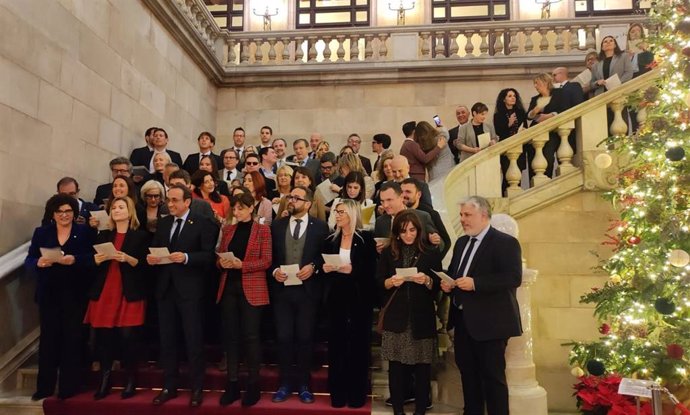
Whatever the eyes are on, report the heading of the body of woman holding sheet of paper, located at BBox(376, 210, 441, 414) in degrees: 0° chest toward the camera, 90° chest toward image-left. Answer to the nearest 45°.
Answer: approximately 0°

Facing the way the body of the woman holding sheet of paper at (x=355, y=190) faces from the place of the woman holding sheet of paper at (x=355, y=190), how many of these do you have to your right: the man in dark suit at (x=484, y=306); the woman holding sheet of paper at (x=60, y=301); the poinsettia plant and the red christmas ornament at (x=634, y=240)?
1

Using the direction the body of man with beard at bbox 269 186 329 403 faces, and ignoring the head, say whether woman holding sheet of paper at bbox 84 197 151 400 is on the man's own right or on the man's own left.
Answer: on the man's own right

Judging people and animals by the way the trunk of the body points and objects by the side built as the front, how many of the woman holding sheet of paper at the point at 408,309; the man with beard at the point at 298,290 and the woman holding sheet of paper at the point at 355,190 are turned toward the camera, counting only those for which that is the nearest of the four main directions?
3

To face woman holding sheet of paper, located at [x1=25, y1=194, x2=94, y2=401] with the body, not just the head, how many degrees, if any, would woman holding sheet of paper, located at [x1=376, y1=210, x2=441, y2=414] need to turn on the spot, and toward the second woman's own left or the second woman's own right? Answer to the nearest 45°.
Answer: approximately 90° to the second woman's own right

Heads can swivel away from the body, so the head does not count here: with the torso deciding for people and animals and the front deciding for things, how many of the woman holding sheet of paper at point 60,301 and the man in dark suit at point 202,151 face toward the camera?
2

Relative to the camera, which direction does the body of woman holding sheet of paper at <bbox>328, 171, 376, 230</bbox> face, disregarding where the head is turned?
toward the camera

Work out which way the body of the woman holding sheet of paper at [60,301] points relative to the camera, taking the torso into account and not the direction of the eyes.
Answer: toward the camera

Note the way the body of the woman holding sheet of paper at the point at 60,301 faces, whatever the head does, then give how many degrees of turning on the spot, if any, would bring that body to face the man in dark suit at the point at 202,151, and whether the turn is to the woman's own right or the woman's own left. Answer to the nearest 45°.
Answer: approximately 135° to the woman's own left
